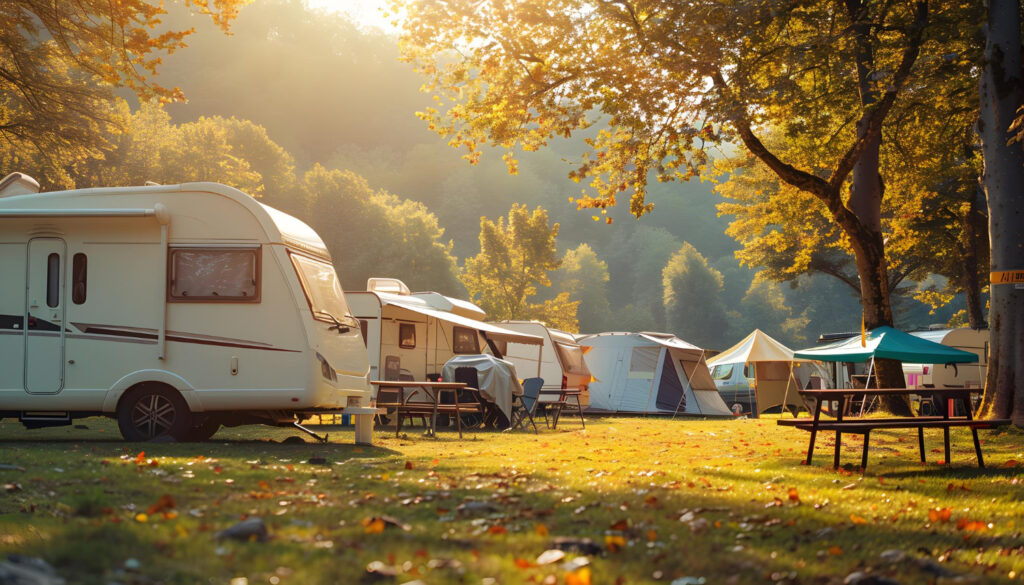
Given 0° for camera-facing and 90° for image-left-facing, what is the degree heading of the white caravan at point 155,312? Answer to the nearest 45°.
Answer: approximately 315°

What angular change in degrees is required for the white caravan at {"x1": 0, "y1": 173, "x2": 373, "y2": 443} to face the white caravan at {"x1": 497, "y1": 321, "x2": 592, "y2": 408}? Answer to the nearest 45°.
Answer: approximately 90° to its left

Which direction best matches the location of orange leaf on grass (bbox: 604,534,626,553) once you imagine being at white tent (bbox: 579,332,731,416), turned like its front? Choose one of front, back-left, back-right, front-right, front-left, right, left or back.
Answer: front-right

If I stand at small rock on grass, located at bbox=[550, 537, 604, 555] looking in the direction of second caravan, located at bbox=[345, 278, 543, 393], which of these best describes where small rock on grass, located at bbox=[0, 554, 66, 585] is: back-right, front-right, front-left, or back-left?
back-left

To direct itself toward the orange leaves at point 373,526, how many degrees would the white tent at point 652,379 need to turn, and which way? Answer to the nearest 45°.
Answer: approximately 45° to its right

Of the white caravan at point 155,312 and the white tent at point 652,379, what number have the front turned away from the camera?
0

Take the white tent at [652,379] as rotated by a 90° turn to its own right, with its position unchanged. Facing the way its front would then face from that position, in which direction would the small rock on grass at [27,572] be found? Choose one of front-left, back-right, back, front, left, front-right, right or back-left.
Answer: front-left

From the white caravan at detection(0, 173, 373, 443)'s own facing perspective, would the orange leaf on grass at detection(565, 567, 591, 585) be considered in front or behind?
in front

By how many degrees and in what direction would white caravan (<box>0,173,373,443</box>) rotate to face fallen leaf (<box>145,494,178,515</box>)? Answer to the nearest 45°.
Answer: approximately 45° to its right
